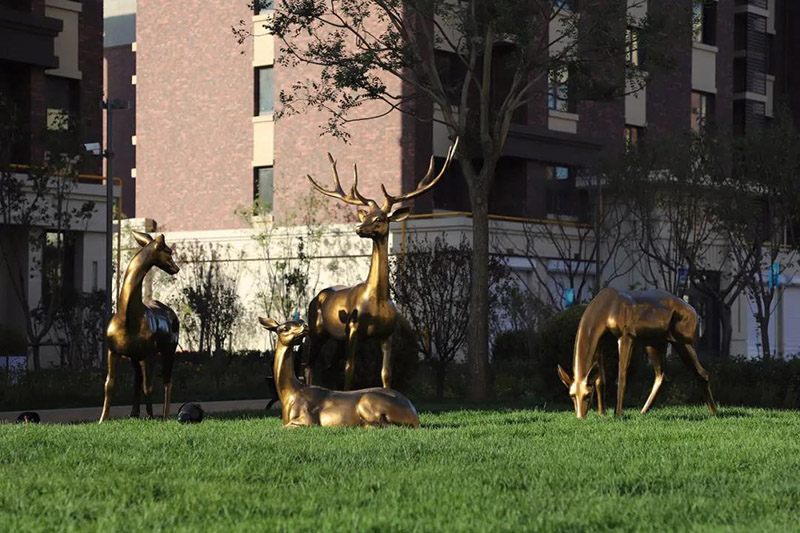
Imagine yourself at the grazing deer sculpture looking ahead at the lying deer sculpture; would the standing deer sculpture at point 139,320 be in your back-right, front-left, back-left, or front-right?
front-right

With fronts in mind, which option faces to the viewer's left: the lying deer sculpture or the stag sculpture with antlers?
the lying deer sculpture

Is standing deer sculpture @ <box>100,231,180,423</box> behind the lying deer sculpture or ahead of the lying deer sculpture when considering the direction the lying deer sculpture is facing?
ahead

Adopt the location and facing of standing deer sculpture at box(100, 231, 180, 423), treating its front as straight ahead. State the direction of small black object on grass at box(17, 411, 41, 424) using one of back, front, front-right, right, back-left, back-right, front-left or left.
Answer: right

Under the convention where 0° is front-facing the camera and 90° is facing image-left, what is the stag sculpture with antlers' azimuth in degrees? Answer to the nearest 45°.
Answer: approximately 315°

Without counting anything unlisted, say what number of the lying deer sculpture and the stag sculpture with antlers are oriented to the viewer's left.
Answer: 1

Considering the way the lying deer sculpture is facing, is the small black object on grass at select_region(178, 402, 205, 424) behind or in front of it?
in front

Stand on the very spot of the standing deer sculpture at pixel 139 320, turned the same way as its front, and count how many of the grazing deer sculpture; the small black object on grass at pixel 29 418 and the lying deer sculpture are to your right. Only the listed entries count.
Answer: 1

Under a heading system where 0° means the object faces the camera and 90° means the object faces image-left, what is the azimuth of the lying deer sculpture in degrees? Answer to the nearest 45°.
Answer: approximately 90°

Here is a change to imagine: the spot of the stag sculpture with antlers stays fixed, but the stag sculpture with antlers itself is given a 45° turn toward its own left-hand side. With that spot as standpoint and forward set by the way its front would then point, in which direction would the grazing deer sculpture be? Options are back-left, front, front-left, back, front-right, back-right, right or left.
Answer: front

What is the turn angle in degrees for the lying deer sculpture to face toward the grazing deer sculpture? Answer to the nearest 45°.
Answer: approximately 135° to its right

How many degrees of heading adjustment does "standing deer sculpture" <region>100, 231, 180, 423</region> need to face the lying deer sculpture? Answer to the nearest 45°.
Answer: approximately 90° to its left
